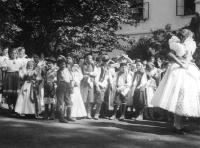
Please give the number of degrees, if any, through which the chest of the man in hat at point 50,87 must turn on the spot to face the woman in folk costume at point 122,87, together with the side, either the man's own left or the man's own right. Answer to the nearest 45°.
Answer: approximately 45° to the man's own left

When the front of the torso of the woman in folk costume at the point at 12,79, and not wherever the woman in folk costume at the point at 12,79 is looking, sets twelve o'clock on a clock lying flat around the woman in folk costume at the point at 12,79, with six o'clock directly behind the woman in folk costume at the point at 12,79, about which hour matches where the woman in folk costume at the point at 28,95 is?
the woman in folk costume at the point at 28,95 is roughly at 11 o'clock from the woman in folk costume at the point at 12,79.

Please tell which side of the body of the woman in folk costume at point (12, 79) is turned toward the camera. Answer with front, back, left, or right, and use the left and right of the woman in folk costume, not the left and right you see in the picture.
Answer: front

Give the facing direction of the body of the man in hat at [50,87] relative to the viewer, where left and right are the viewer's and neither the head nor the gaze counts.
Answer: facing the viewer and to the right of the viewer

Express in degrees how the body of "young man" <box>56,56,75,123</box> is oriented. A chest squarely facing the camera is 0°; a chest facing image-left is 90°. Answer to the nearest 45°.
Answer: approximately 315°

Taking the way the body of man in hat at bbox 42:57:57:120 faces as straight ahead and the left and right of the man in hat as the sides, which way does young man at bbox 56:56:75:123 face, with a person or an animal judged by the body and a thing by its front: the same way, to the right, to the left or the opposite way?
the same way

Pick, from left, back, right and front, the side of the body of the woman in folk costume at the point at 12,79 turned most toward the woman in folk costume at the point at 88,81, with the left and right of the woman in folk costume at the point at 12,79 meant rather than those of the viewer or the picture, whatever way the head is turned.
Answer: left
